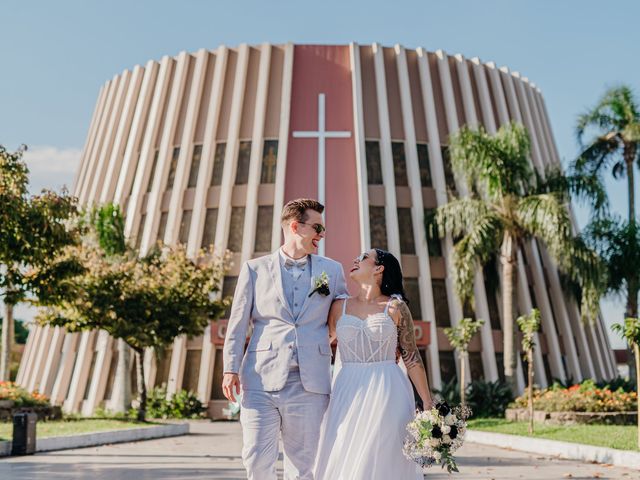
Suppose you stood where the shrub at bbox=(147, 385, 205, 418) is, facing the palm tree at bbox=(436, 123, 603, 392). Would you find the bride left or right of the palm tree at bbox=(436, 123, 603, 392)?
right

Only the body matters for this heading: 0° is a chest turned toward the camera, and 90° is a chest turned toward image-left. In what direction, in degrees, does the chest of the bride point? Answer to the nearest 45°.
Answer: approximately 0°

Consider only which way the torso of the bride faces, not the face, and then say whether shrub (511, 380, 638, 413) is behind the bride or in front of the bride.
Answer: behind

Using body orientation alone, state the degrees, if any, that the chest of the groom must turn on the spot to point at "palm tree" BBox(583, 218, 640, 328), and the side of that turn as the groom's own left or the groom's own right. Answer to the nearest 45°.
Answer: approximately 135° to the groom's own left

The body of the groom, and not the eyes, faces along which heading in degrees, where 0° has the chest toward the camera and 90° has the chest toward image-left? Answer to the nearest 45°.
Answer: approximately 0°

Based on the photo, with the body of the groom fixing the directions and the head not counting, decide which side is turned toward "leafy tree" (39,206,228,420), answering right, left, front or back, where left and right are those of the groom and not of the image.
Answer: back
